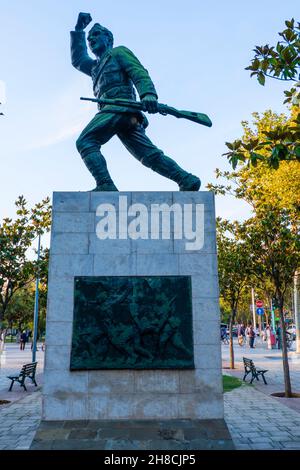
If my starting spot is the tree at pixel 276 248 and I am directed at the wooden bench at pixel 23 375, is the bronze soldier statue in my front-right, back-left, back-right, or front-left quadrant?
front-left

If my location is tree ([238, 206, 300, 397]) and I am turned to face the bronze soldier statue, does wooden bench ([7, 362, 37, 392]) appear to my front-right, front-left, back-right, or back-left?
front-right

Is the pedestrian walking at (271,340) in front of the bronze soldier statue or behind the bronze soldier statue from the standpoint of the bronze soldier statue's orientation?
behind

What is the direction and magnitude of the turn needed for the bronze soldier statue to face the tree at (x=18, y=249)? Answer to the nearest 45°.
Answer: approximately 90° to its right

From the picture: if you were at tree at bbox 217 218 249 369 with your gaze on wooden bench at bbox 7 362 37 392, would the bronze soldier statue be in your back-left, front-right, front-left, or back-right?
front-left

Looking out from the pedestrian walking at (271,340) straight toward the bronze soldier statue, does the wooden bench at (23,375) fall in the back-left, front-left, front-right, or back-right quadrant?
front-right

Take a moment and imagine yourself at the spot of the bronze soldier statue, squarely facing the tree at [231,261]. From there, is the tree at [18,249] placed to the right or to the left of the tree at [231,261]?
left

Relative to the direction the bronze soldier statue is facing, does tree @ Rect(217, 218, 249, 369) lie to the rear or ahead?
to the rear

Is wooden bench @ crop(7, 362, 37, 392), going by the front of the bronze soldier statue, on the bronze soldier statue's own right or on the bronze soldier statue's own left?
on the bronze soldier statue's own right

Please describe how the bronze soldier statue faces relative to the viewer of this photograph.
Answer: facing the viewer and to the left of the viewer
